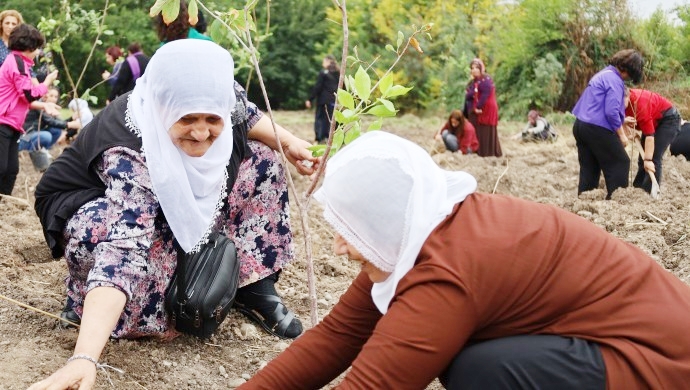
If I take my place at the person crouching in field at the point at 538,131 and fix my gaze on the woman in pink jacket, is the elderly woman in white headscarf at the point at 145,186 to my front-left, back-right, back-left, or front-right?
front-left

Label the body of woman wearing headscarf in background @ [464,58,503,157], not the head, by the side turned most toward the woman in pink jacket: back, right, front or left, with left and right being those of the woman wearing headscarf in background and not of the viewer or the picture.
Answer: front

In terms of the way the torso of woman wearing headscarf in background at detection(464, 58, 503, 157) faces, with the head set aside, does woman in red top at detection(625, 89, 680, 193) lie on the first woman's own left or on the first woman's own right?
on the first woman's own left

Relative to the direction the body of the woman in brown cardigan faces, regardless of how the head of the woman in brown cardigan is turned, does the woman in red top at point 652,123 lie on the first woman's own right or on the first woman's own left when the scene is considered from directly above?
on the first woman's own right

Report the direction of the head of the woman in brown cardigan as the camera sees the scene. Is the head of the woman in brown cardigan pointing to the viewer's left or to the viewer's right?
to the viewer's left

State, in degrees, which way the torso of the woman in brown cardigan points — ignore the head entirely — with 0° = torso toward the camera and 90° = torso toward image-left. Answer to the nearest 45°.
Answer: approximately 90°

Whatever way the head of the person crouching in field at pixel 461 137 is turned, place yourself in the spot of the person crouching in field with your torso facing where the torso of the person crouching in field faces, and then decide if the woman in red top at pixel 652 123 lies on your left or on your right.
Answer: on your left

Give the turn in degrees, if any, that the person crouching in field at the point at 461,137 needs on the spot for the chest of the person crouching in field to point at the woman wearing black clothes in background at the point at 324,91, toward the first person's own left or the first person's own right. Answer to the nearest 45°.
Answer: approximately 90° to the first person's own right

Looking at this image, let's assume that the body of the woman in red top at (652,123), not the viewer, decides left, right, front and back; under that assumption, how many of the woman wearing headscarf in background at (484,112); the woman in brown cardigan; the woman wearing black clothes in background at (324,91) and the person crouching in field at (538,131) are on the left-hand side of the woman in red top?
1

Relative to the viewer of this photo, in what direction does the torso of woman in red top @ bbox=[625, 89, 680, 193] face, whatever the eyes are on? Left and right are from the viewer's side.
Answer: facing to the left of the viewer

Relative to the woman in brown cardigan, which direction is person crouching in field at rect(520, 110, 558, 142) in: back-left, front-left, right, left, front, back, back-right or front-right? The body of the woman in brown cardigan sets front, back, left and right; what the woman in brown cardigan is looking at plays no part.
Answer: right

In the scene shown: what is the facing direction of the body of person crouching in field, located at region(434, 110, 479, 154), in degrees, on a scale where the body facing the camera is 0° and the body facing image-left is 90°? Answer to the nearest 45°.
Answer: approximately 45°

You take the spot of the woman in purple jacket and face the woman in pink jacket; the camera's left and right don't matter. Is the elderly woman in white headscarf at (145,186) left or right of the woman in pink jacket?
left

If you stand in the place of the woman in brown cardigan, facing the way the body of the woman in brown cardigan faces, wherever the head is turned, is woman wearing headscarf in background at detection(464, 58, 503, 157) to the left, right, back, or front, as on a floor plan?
right

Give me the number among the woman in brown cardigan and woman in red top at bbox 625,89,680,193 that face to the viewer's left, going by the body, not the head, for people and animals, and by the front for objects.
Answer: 2

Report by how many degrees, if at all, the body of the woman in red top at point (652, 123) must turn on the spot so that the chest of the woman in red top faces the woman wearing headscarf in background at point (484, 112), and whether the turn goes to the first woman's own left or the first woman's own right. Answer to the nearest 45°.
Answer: approximately 45° to the first woman's own right

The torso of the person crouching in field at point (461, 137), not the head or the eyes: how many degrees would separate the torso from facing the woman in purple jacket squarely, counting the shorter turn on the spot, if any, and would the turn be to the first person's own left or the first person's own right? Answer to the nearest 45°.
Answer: approximately 45° to the first person's own left

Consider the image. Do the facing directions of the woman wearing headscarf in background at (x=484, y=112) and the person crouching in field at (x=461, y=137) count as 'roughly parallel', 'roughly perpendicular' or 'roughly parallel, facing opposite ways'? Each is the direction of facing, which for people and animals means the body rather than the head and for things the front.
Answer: roughly parallel
